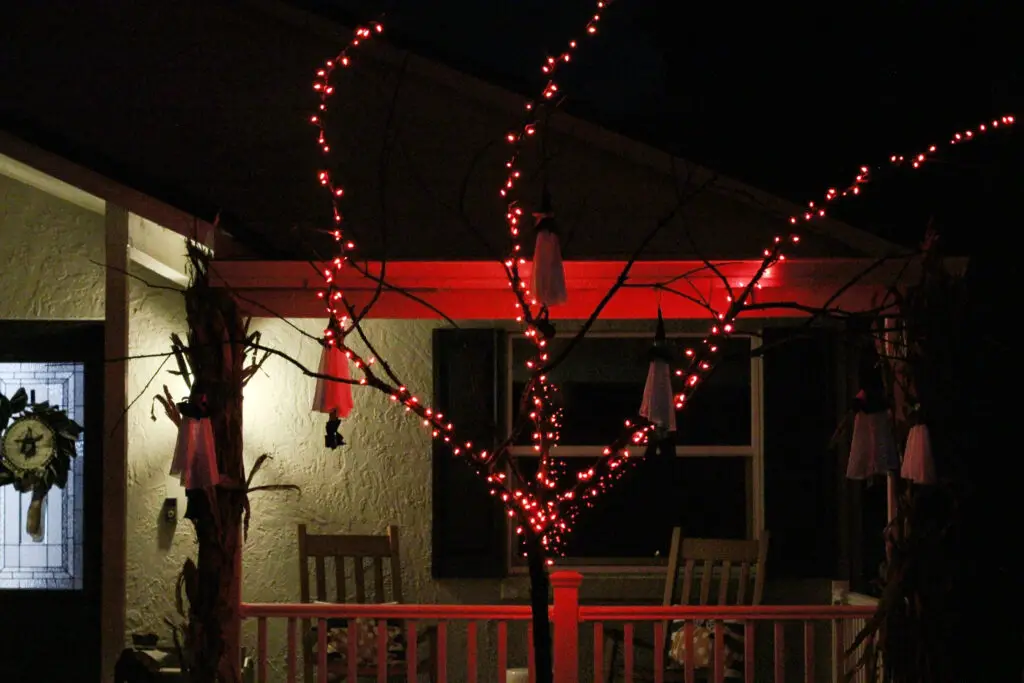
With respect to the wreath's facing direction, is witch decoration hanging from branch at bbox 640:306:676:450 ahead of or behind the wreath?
ahead

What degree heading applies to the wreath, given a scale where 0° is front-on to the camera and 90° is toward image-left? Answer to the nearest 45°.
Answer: approximately 0°

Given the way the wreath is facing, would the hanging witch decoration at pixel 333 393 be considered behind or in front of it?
in front

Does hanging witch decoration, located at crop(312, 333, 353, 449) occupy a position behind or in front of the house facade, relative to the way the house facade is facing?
in front

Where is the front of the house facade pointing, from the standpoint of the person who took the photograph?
facing the viewer

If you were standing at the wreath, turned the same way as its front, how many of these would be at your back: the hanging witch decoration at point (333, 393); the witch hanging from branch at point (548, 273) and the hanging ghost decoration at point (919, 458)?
0

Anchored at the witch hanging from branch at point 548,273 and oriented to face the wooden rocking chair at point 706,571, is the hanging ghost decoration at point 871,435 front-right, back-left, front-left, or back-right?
front-right

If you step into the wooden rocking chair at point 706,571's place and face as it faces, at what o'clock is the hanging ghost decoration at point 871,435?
The hanging ghost decoration is roughly at 10 o'clock from the wooden rocking chair.

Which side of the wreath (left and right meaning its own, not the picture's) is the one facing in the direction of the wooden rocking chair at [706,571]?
left

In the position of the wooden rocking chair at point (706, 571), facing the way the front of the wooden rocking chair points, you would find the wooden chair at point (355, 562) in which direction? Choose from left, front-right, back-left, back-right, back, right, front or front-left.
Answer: front-right

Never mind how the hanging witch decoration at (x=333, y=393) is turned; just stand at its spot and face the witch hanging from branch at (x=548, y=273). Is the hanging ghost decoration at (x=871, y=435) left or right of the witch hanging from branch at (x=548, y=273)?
left

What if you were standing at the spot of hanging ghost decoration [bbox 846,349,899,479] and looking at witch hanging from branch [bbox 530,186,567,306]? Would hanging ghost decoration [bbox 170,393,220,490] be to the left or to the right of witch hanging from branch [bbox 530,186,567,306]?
right

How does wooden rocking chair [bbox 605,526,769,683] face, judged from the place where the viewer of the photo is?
facing the viewer and to the left of the viewer
